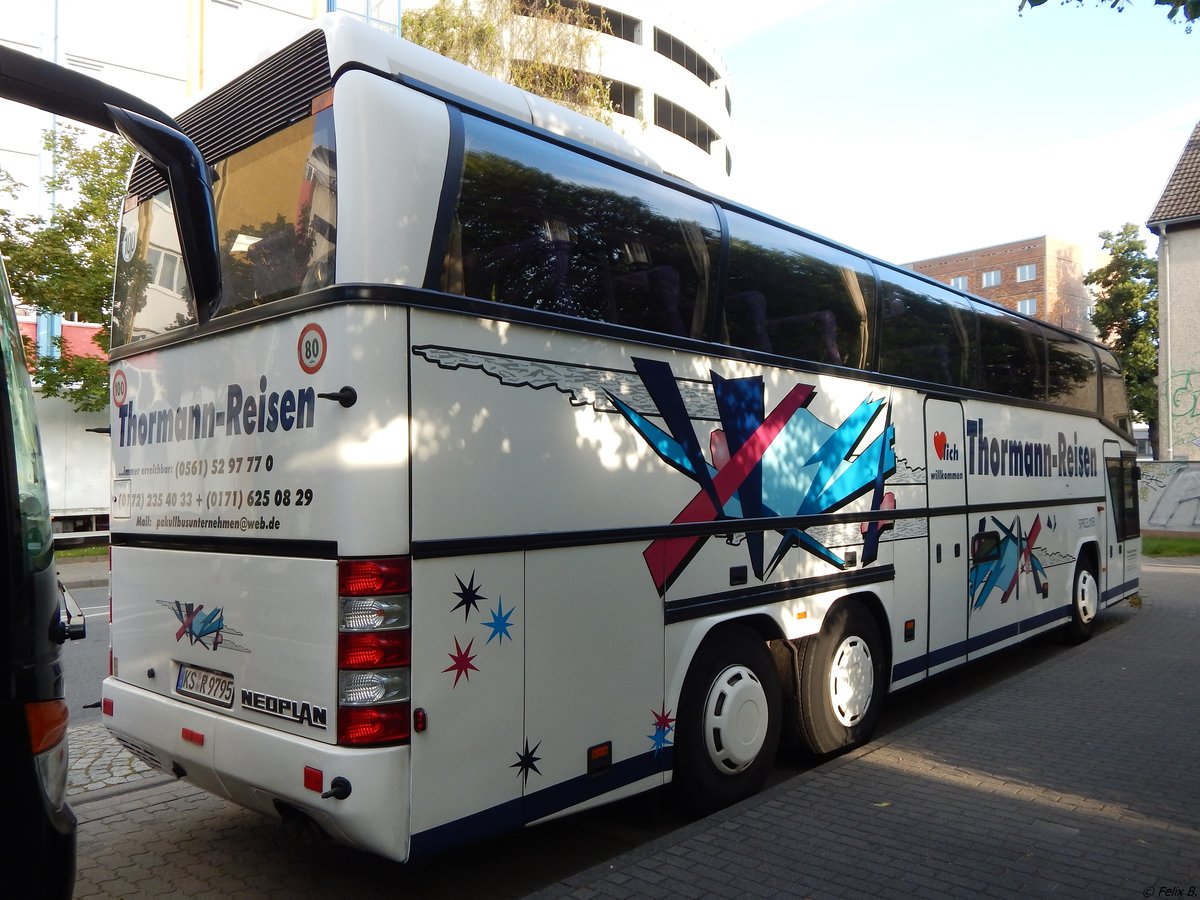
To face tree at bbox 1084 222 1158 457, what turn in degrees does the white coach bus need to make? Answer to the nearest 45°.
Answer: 0° — it already faces it

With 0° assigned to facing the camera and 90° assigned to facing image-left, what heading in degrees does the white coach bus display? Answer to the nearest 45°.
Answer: approximately 225°

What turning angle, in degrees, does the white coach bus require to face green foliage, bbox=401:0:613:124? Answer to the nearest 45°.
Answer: approximately 45° to its left

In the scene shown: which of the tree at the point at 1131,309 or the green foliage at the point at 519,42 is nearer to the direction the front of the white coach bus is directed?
the tree

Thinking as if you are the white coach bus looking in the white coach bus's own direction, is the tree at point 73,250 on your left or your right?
on your left
